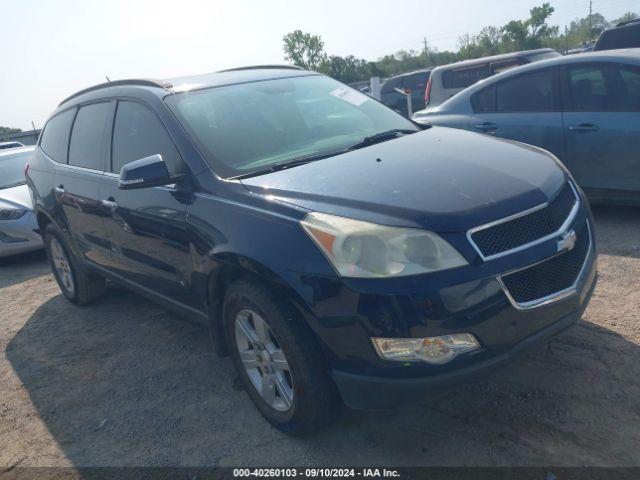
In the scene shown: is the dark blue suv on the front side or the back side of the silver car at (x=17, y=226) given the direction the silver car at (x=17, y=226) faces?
on the front side

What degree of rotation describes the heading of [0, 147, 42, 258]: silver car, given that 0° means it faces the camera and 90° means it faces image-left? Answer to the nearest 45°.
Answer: approximately 315°

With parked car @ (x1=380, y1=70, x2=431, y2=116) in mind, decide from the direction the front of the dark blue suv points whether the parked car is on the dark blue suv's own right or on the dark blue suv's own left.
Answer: on the dark blue suv's own left

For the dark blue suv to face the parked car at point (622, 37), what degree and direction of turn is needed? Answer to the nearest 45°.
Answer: approximately 90° to its left

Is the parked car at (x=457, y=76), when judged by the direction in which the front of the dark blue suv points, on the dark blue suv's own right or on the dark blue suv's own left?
on the dark blue suv's own left

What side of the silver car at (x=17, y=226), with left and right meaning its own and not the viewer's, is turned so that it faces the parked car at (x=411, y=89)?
left

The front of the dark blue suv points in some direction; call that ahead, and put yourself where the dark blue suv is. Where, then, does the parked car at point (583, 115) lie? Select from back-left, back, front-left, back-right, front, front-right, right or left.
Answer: left

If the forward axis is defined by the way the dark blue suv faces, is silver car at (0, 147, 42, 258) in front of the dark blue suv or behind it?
behind
